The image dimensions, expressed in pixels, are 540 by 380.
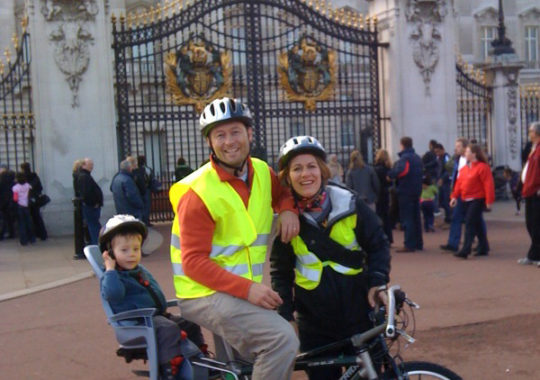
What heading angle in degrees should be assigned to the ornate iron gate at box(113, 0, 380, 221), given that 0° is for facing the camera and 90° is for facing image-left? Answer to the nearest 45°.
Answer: approximately 0°

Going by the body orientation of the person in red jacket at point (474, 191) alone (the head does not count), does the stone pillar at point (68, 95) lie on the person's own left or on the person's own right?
on the person's own right

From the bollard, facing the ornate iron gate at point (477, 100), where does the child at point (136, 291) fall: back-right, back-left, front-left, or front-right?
back-right

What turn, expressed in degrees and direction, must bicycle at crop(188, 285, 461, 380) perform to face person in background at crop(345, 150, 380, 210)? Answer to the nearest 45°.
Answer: approximately 90° to its left

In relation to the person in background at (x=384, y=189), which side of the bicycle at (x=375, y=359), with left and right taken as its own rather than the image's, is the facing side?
left

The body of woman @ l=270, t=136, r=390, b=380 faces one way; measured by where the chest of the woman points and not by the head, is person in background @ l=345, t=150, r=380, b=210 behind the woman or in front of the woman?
behind

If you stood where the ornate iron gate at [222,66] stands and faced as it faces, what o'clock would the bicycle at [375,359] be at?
The bicycle is roughly at 12 o'clock from the ornate iron gate.

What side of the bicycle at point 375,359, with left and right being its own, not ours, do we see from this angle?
right

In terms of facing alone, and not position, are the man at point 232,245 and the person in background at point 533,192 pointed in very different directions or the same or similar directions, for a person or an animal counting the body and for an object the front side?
very different directions

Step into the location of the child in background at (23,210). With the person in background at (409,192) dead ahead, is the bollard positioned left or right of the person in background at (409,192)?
right

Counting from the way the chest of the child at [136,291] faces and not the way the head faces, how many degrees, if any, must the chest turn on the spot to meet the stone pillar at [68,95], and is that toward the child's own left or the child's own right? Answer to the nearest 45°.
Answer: approximately 135° to the child's own left
